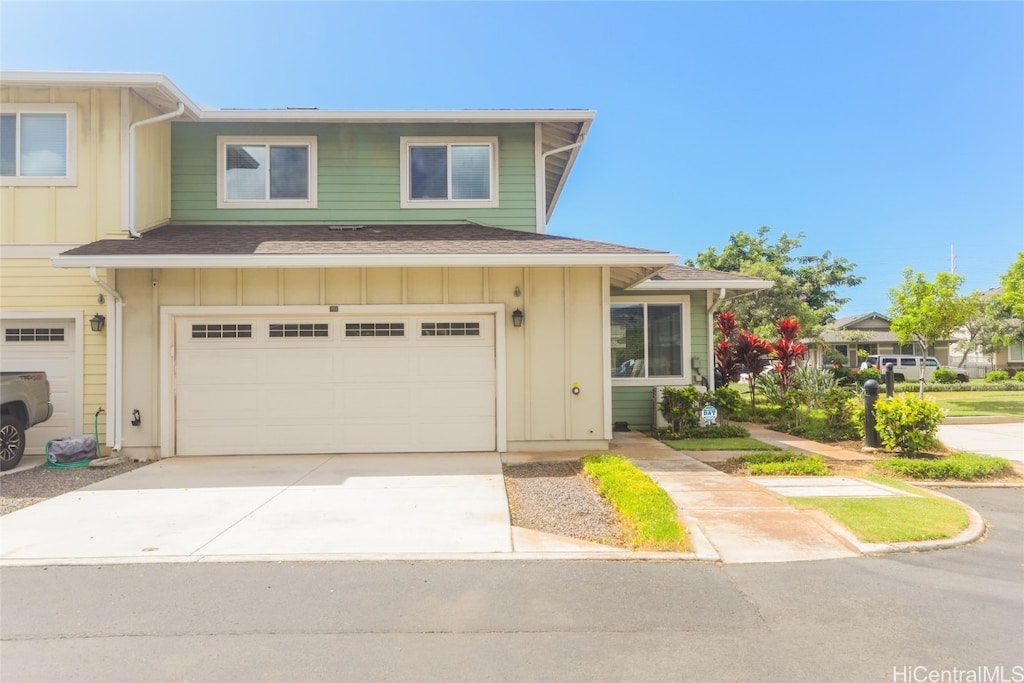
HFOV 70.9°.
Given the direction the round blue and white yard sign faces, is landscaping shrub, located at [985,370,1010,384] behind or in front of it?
behind

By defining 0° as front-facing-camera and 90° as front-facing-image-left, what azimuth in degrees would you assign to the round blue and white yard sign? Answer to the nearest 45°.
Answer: approximately 0°

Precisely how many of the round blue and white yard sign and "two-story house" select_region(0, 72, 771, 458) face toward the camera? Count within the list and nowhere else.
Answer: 2

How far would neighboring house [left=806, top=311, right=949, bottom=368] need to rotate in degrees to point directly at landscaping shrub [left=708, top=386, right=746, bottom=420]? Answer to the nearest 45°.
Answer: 0° — it already faces it

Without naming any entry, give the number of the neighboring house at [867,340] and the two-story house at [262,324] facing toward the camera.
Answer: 2

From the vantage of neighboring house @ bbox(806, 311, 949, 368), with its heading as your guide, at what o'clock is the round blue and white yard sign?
The round blue and white yard sign is roughly at 12 o'clock from the neighboring house.

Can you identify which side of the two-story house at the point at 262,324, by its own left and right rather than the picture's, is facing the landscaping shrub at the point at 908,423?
left

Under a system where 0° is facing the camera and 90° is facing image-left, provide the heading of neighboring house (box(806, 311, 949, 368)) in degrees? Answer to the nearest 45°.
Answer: approximately 0°

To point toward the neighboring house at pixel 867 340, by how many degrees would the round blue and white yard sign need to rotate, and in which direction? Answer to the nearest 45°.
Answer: approximately 180°

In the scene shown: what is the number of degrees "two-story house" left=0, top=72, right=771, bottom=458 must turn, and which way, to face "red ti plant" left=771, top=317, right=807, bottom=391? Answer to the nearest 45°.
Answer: approximately 90° to its left

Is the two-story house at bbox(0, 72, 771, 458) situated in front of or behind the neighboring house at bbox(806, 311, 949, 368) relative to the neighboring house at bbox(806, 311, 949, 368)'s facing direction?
in front
